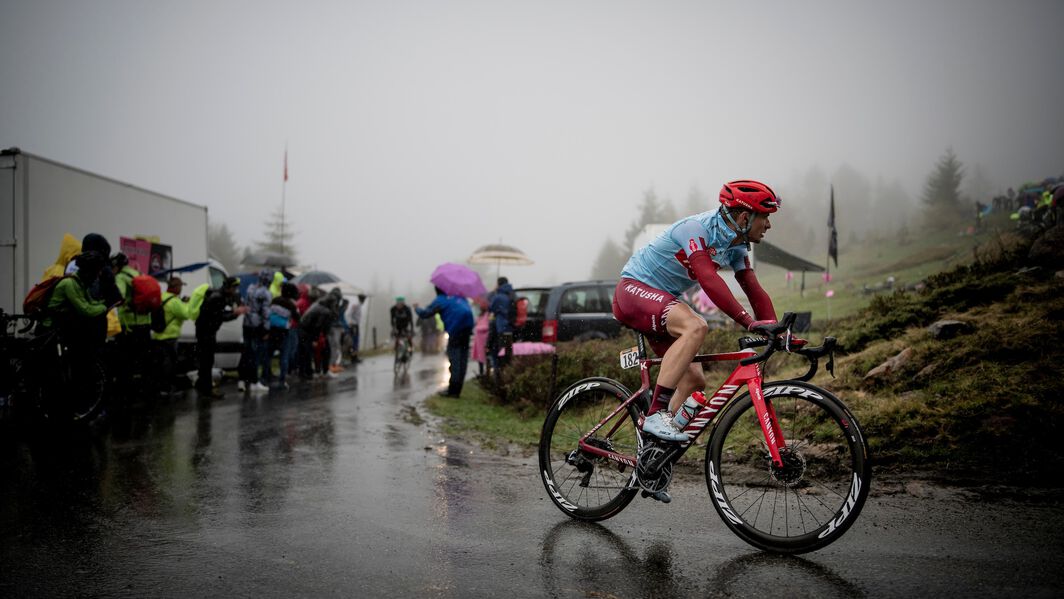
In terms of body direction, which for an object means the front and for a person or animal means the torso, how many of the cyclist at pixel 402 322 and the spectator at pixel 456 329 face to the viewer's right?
0

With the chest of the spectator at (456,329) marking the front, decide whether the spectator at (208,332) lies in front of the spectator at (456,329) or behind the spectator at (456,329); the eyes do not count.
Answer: in front

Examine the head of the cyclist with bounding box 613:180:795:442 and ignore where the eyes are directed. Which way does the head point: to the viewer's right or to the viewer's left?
to the viewer's right

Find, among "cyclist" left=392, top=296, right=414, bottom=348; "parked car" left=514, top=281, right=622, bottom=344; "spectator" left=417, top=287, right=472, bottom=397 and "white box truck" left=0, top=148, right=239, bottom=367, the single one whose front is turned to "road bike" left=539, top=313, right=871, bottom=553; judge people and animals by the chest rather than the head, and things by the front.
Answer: the cyclist

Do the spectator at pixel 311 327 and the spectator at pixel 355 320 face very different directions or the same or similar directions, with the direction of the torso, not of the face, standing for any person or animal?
same or similar directions

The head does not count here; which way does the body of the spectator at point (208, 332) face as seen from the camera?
to the viewer's right

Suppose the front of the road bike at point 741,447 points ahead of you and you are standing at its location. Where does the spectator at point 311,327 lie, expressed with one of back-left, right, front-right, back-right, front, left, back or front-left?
back

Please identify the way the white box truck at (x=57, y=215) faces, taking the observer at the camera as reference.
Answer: facing away from the viewer and to the right of the viewer

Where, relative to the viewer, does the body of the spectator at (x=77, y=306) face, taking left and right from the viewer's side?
facing to the right of the viewer

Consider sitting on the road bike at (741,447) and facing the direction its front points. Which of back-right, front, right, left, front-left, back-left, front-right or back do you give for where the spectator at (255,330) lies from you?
back

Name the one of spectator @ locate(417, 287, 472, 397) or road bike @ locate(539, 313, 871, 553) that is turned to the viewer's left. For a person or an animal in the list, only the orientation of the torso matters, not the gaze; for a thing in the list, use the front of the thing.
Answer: the spectator

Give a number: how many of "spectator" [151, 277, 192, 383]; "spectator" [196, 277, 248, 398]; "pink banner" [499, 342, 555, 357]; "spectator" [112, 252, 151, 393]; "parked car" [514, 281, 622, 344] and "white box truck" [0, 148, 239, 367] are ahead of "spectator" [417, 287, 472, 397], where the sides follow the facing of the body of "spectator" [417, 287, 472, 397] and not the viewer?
4

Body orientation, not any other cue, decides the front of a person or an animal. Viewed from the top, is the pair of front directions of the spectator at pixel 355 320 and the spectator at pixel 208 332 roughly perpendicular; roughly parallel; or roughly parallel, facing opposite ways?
roughly parallel
